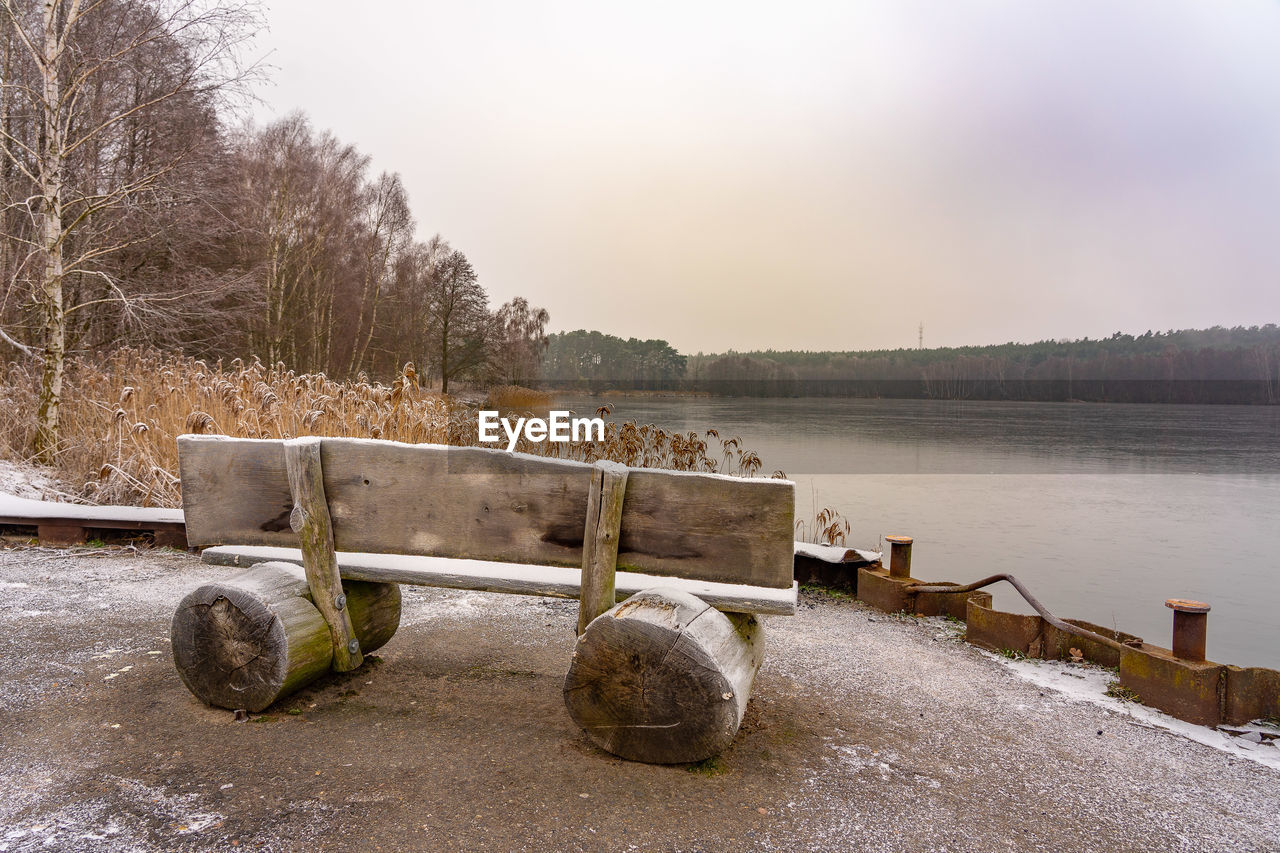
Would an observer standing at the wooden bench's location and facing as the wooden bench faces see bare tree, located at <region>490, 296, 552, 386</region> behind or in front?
in front

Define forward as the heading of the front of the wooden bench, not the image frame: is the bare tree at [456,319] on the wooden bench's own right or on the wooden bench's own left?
on the wooden bench's own left

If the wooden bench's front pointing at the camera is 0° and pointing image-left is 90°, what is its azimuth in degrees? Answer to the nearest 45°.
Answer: approximately 225°

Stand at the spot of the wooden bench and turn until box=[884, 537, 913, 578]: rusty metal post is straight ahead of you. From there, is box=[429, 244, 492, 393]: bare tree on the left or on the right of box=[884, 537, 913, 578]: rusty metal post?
left

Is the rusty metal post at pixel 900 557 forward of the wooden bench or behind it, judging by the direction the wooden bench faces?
forward

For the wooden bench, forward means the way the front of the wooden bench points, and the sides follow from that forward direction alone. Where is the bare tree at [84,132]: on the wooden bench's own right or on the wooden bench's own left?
on the wooden bench's own left

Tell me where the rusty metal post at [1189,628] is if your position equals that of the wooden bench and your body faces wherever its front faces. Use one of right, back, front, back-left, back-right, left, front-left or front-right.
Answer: front-right
